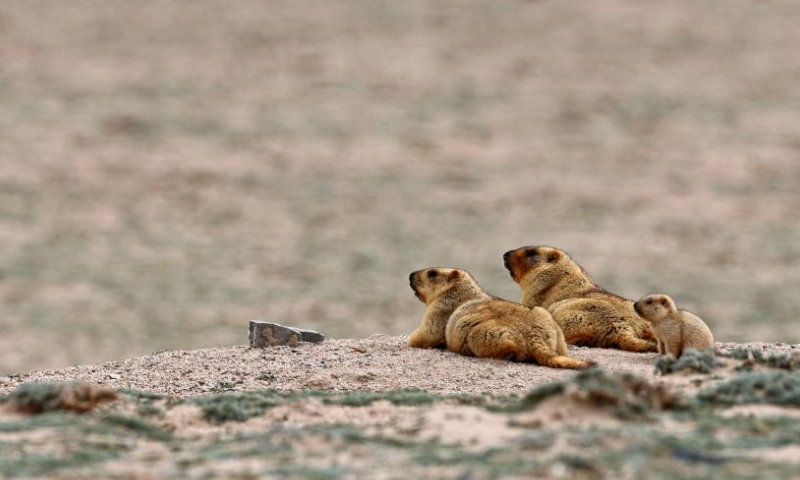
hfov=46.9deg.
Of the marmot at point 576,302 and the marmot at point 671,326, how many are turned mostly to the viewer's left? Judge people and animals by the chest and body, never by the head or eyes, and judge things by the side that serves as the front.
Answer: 2

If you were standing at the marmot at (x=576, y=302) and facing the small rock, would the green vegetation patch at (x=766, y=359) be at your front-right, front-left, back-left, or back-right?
back-left

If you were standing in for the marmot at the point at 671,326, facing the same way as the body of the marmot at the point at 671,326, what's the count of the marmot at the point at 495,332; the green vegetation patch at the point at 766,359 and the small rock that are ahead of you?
2

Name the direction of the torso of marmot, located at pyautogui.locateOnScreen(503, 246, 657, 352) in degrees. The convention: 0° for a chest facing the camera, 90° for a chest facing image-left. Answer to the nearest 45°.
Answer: approximately 90°

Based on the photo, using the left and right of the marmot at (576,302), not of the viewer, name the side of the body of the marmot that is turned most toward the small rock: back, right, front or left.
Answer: front

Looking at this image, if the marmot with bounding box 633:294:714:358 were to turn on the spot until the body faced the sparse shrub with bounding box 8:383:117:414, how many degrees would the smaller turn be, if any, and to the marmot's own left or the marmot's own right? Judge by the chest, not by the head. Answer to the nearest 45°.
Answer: approximately 45° to the marmot's own left

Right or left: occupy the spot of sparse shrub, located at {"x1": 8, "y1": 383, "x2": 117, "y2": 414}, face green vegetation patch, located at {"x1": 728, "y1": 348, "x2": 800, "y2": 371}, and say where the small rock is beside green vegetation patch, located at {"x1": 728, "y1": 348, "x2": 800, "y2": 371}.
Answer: left

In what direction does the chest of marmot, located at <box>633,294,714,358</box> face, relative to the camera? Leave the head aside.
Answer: to the viewer's left
